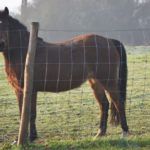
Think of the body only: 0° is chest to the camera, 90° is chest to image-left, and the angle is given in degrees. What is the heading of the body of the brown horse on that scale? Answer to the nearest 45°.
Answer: approximately 90°

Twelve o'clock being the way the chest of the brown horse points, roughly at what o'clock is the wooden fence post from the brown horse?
The wooden fence post is roughly at 10 o'clock from the brown horse.
